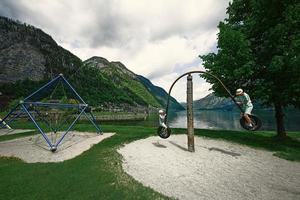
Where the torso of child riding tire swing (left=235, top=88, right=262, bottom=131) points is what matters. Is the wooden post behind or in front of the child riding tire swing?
in front
